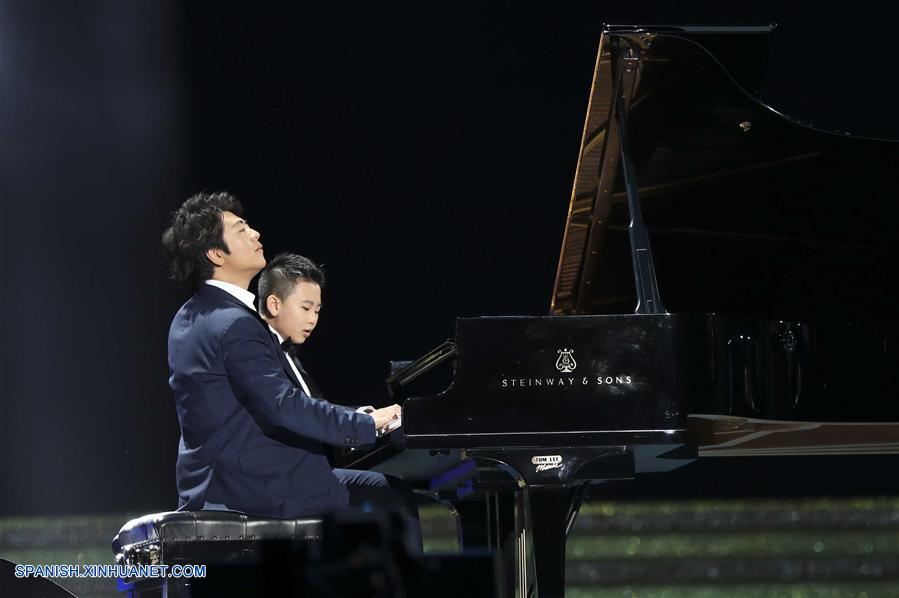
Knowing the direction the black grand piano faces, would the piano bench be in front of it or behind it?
in front

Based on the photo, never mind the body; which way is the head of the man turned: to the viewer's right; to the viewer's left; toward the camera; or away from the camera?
to the viewer's right

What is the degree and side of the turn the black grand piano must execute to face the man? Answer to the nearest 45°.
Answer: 0° — it already faces them

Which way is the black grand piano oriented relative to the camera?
to the viewer's left
